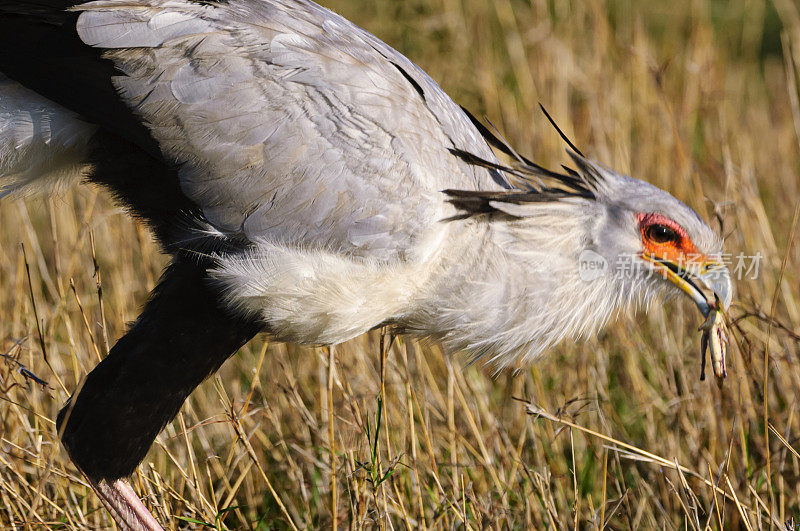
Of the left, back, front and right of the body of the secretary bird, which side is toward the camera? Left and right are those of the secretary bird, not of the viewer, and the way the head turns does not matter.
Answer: right
